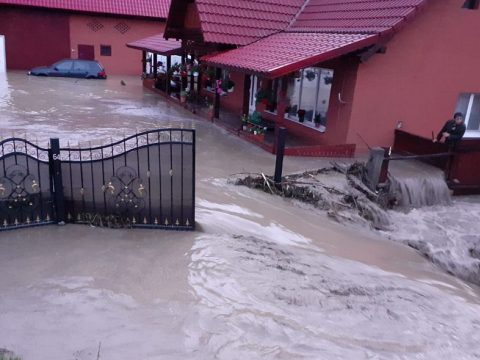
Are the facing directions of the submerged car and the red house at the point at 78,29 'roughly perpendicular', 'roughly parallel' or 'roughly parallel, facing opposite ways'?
roughly perpendicular

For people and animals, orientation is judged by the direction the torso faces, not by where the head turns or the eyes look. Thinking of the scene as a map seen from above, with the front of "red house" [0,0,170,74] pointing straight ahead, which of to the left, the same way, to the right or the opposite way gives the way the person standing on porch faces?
to the right

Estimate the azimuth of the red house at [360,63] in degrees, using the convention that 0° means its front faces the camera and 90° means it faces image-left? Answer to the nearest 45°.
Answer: approximately 45°

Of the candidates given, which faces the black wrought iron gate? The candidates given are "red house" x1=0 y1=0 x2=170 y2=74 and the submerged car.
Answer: the red house

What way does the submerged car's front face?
to the viewer's left

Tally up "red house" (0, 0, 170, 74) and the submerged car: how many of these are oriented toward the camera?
1

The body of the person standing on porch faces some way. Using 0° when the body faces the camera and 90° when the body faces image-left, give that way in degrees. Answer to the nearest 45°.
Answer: approximately 45°

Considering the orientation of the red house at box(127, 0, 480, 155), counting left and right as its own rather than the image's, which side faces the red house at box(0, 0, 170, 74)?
right

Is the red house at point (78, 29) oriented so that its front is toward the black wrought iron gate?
yes

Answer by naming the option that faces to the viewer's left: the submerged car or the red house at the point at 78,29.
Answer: the submerged car

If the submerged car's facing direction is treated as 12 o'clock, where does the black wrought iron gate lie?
The black wrought iron gate is roughly at 9 o'clock from the submerged car.

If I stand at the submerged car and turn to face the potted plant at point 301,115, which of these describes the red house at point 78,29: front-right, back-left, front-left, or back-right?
back-left

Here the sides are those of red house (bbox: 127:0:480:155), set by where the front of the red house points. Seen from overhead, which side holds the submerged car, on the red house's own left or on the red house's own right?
on the red house's own right

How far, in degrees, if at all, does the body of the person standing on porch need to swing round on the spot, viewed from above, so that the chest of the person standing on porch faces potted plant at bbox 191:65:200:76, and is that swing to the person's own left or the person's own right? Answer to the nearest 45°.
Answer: approximately 45° to the person's own right
